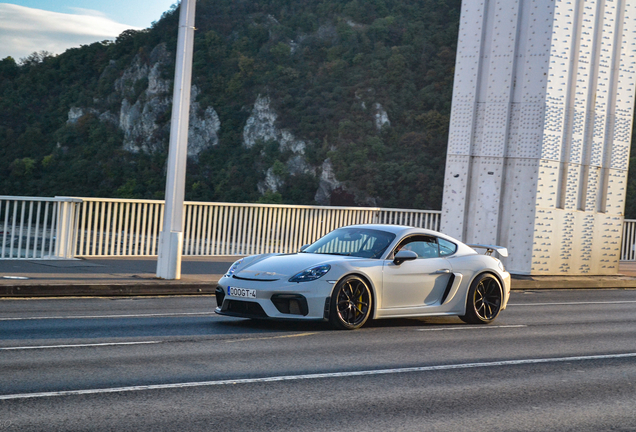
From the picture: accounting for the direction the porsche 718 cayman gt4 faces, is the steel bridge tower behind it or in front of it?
behind

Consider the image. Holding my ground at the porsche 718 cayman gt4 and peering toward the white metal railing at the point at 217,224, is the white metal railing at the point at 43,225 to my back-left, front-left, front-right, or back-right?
front-left

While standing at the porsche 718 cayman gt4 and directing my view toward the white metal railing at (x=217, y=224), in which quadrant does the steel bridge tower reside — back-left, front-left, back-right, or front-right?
front-right

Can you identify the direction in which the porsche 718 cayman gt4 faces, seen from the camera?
facing the viewer and to the left of the viewer

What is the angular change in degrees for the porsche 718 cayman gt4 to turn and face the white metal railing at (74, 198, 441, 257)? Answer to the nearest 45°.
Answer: approximately 90° to its right

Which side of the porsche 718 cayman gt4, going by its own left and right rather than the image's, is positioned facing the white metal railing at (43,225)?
right

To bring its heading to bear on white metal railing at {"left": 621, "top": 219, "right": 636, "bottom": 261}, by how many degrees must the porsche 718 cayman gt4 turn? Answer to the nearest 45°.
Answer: approximately 180°

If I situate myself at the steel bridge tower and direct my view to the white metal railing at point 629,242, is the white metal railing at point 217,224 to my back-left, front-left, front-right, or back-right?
back-left
